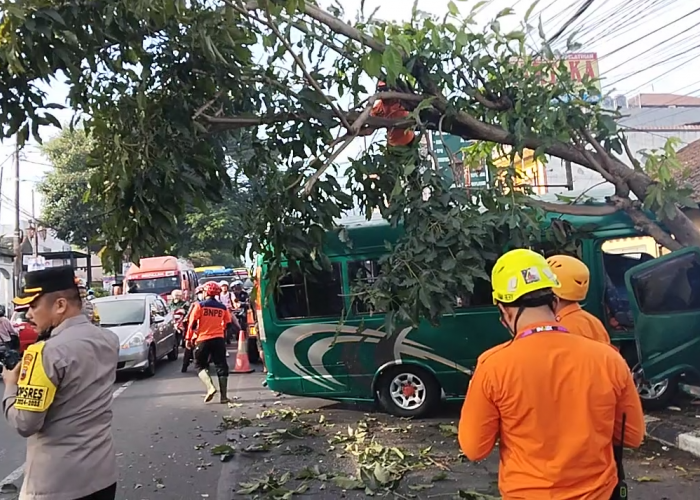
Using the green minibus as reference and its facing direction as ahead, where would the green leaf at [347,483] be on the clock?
The green leaf is roughly at 3 o'clock from the green minibus.

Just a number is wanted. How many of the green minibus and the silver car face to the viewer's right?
1

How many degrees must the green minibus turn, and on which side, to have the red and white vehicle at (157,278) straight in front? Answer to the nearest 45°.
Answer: approximately 135° to its left

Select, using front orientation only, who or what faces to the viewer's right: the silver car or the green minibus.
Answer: the green minibus

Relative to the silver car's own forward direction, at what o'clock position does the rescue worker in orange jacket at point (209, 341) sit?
The rescue worker in orange jacket is roughly at 10 o'clock from the silver car.

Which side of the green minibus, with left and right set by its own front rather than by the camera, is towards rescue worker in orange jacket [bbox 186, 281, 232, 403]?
back

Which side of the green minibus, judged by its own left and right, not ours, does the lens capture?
right

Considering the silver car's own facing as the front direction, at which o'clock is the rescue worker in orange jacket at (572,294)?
The rescue worker in orange jacket is roughly at 10 o'clock from the silver car.

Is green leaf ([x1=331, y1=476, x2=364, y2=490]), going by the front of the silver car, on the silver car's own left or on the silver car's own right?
on the silver car's own left

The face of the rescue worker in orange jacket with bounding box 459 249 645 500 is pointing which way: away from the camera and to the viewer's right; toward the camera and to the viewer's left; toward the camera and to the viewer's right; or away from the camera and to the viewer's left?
away from the camera and to the viewer's left

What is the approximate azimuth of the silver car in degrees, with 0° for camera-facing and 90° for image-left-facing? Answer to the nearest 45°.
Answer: approximately 45°

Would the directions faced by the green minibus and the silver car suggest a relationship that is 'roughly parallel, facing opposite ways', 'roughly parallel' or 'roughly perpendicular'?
roughly perpendicular
